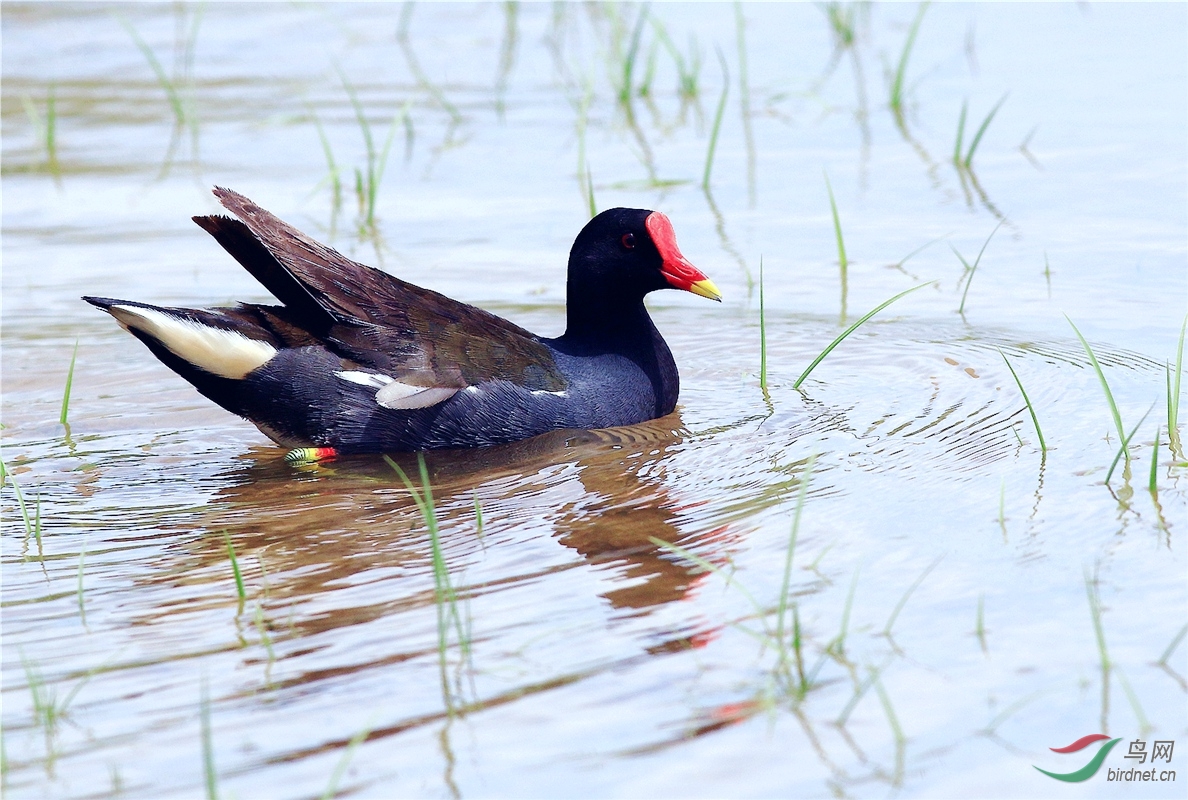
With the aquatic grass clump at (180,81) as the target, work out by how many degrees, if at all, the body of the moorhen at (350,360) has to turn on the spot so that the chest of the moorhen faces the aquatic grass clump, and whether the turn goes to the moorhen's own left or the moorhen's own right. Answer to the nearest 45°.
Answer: approximately 90° to the moorhen's own left

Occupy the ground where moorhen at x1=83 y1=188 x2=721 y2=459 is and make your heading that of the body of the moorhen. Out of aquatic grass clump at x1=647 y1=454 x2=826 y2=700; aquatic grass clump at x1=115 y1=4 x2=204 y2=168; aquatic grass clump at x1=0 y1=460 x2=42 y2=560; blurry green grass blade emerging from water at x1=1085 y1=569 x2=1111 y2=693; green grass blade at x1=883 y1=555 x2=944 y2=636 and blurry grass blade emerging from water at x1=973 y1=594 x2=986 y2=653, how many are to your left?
1

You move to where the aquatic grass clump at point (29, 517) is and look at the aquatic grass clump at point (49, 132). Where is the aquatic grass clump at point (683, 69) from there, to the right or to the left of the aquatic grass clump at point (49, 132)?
right

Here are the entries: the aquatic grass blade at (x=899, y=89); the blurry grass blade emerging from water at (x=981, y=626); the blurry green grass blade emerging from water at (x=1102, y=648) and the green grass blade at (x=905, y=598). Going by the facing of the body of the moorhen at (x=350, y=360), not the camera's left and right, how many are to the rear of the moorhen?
0

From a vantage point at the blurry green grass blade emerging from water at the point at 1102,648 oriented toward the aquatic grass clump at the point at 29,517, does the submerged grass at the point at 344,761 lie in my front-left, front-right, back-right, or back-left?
front-left

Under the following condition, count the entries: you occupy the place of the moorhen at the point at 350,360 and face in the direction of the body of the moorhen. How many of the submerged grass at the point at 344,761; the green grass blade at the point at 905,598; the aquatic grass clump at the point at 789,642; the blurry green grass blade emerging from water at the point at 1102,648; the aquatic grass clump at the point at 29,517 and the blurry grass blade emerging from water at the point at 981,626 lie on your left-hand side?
0

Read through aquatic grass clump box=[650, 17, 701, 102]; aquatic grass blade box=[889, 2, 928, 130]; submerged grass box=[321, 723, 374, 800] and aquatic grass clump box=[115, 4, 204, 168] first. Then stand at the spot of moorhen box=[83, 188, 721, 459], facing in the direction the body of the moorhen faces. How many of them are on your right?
1

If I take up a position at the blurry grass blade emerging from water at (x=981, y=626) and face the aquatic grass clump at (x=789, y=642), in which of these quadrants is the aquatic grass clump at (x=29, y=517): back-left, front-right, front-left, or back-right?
front-right

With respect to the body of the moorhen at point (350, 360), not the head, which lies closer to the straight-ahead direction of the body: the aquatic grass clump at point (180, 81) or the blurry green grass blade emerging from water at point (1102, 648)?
the blurry green grass blade emerging from water

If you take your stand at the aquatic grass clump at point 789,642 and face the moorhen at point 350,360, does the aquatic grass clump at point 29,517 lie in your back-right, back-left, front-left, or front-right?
front-left

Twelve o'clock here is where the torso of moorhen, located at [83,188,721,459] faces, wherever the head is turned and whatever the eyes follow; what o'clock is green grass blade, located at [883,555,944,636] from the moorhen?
The green grass blade is roughly at 2 o'clock from the moorhen.

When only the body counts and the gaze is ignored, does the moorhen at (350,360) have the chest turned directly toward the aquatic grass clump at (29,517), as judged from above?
no

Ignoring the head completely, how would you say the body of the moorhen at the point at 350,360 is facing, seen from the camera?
to the viewer's right

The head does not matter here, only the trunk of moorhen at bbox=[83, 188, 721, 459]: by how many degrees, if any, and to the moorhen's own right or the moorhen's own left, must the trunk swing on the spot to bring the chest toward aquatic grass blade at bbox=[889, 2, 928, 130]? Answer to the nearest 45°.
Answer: approximately 45° to the moorhen's own left

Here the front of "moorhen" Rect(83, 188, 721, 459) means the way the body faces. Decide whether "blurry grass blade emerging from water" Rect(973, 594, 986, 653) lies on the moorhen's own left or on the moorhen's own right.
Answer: on the moorhen's own right

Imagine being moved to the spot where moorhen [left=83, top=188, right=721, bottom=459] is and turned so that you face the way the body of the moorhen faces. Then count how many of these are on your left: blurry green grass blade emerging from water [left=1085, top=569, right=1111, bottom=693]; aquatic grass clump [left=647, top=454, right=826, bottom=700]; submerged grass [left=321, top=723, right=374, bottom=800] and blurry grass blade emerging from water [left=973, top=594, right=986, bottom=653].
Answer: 0

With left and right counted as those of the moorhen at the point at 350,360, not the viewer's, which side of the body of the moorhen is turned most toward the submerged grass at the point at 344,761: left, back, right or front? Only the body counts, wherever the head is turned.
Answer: right

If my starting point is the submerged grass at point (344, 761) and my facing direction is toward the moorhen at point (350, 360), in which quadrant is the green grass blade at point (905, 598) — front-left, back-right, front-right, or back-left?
front-right

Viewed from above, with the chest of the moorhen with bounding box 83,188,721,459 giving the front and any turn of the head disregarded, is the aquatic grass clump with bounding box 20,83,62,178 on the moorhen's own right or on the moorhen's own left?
on the moorhen's own left

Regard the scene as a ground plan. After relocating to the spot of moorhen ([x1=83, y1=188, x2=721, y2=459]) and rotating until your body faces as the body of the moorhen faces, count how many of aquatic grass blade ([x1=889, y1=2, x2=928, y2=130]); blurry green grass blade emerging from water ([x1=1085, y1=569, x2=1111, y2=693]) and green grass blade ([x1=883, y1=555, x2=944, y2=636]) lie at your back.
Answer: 0
